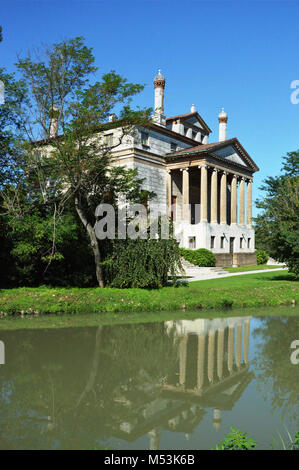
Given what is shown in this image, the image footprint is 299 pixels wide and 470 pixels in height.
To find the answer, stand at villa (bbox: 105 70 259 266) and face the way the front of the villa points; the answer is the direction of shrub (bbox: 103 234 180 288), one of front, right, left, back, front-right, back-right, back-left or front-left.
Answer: front-right

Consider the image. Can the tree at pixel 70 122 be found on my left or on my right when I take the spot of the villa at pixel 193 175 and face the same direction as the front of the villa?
on my right

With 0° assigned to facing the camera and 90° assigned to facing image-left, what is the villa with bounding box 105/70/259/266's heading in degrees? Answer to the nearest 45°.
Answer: approximately 315°

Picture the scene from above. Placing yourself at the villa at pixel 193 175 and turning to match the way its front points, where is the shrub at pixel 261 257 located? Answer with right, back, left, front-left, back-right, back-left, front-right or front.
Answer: left

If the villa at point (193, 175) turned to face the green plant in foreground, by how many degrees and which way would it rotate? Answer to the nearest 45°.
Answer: approximately 45° to its right
